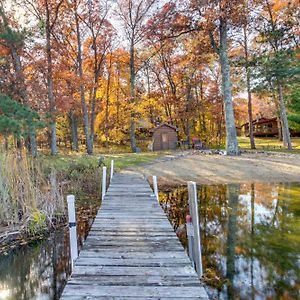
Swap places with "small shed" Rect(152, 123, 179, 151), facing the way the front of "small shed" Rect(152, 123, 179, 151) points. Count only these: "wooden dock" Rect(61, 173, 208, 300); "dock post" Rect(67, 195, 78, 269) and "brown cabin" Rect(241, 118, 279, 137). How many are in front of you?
2

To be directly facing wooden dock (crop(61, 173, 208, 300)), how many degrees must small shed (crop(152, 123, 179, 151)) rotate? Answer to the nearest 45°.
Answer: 0° — it already faces it

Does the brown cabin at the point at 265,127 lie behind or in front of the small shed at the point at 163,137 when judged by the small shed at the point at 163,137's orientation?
behind

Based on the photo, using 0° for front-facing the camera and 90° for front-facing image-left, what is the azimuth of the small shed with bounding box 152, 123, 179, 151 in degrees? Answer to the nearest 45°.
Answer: approximately 0°

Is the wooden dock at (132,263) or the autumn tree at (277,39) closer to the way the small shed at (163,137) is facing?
the wooden dock

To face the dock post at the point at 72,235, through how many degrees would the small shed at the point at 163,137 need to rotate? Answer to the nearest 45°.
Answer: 0° — it already faces it

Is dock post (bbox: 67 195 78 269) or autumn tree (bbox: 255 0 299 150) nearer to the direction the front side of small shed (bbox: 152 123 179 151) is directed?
the dock post

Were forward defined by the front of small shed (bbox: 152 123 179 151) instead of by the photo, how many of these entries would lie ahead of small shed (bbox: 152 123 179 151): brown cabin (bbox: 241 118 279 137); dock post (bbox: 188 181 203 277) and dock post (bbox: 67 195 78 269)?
2

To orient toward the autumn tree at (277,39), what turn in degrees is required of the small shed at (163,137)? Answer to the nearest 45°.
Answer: approximately 45° to its left

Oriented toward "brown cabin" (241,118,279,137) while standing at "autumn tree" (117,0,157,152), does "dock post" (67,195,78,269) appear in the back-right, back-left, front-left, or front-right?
back-right

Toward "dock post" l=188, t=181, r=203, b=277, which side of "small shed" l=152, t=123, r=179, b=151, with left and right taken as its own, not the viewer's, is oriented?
front

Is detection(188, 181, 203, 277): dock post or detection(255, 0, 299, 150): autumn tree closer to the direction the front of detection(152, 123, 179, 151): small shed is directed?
the dock post
